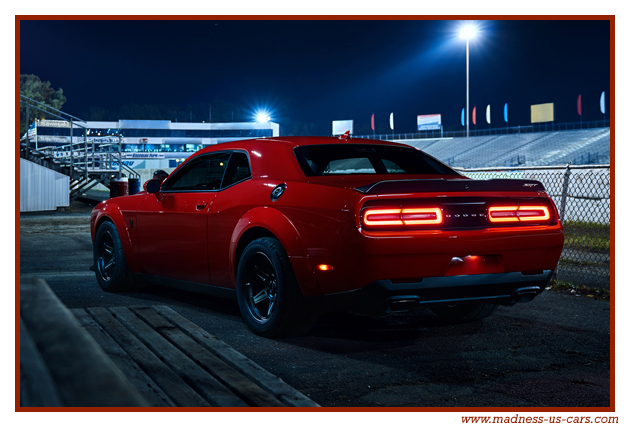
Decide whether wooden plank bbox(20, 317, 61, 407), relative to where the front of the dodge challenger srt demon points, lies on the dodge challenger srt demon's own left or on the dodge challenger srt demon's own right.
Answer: on the dodge challenger srt demon's own left

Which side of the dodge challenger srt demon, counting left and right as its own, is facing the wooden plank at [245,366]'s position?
left

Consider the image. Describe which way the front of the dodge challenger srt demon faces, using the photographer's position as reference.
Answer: facing away from the viewer and to the left of the viewer

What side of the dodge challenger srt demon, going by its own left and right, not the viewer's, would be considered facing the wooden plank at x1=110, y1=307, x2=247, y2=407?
left

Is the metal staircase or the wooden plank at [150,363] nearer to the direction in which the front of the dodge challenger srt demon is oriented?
the metal staircase

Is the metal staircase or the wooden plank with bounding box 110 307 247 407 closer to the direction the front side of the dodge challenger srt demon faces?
the metal staircase

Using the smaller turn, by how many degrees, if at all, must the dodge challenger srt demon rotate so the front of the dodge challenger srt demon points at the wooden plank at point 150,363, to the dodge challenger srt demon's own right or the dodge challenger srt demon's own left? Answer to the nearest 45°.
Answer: approximately 90° to the dodge challenger srt demon's own left

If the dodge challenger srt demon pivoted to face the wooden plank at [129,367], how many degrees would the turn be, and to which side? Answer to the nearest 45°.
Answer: approximately 90° to its left

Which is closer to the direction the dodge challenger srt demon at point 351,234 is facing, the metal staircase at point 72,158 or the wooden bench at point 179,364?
the metal staircase
